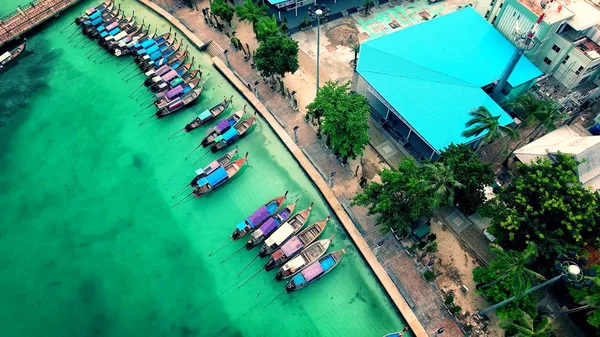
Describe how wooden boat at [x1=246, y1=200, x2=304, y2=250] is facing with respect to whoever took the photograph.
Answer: facing away from the viewer and to the right of the viewer

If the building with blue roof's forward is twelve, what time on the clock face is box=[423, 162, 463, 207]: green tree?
The green tree is roughly at 10 o'clock from the building with blue roof.

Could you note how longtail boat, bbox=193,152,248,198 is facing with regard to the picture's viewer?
facing away from the viewer and to the right of the viewer

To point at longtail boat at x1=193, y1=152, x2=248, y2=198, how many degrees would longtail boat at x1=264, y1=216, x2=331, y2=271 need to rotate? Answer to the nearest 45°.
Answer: approximately 90° to its left

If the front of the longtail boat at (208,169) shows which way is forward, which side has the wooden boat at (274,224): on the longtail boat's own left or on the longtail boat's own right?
on the longtail boat's own right

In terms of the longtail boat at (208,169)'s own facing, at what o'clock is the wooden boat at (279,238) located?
The wooden boat is roughly at 4 o'clock from the longtail boat.

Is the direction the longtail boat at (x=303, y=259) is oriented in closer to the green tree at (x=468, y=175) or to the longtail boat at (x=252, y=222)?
the green tree

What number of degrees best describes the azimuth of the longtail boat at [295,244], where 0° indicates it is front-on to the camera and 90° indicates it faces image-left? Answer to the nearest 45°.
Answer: approximately 225°

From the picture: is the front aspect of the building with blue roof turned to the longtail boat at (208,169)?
yes

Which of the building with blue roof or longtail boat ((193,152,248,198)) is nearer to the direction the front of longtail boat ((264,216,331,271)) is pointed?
the building with blue roof

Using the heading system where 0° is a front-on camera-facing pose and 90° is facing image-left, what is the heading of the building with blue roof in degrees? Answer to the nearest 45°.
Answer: approximately 45°

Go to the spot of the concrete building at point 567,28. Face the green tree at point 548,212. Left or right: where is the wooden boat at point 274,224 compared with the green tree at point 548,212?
right
